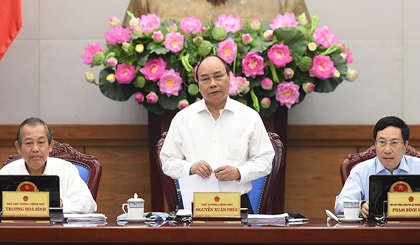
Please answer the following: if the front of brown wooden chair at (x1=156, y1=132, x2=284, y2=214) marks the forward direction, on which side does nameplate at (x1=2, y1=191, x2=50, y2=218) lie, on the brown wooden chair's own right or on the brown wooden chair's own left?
on the brown wooden chair's own right

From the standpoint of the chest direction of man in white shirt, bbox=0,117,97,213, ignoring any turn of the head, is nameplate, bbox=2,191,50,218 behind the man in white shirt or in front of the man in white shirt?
in front

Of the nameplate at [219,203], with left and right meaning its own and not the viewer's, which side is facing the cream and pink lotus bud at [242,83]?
back

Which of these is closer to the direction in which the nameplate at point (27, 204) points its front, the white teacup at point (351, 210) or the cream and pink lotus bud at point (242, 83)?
the white teacup

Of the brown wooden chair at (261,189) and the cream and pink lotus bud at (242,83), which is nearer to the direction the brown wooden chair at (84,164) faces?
the brown wooden chair at (261,189)

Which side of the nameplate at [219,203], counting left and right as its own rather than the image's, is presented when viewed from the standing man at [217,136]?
back

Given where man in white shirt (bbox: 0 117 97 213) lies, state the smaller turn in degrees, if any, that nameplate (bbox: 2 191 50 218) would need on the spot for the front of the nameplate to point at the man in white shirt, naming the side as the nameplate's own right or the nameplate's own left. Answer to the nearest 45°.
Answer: approximately 180°

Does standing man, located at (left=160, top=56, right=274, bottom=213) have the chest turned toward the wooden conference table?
yes

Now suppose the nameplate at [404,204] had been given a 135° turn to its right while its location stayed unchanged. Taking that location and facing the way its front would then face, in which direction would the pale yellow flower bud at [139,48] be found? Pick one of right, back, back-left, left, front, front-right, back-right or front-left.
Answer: front

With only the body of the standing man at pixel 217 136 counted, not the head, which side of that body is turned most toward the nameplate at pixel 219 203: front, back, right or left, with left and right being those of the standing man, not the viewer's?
front

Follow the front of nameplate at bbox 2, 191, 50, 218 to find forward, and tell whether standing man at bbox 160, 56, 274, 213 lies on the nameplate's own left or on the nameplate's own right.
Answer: on the nameplate's own left

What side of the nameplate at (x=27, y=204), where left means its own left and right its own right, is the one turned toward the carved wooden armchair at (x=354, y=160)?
left
